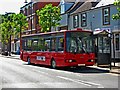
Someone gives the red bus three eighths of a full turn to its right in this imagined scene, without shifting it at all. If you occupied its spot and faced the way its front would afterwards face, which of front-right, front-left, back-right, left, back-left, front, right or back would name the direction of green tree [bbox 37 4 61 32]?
right

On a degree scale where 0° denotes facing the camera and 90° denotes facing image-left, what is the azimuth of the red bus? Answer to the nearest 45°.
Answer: approximately 315°
